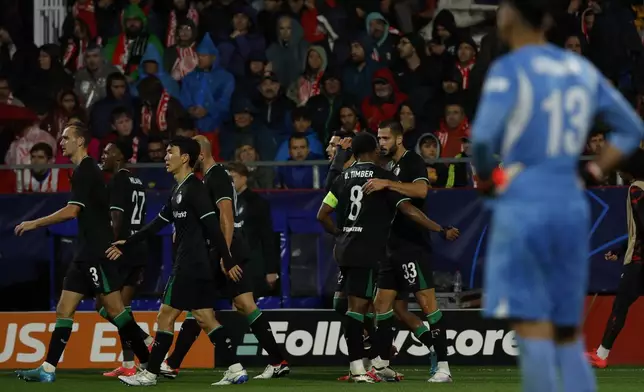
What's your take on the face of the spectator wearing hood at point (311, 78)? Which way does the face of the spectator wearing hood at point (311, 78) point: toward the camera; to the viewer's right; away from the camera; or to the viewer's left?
toward the camera

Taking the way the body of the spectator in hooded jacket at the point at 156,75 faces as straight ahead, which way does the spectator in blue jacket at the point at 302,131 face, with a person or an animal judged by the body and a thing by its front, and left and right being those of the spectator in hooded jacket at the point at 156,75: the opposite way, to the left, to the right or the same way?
the same way

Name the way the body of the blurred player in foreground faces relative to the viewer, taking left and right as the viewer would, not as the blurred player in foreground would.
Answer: facing away from the viewer and to the left of the viewer

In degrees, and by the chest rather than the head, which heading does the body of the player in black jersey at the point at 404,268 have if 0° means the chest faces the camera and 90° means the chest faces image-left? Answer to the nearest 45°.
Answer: approximately 45°

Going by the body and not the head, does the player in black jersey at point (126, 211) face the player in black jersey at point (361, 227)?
no

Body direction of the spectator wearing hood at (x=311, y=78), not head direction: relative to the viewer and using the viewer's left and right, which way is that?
facing the viewer and to the left of the viewer

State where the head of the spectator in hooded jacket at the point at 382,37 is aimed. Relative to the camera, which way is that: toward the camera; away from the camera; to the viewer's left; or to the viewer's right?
toward the camera

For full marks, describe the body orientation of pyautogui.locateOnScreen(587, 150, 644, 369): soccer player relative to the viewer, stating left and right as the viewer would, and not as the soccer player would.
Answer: facing to the left of the viewer

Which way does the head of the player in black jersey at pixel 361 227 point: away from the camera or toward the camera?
away from the camera

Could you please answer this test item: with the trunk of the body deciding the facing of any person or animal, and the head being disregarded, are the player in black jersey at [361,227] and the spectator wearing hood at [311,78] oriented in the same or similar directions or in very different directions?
very different directions

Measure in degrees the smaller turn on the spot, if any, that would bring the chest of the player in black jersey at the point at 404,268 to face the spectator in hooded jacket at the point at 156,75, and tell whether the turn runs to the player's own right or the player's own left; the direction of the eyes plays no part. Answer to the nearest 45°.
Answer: approximately 90° to the player's own right
